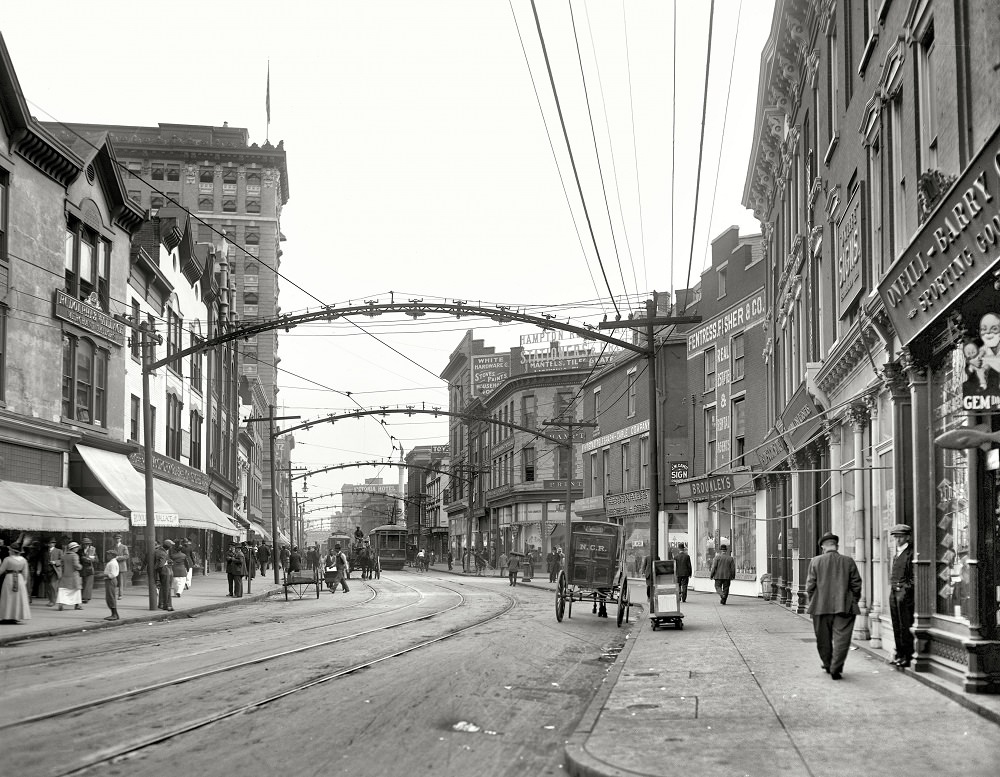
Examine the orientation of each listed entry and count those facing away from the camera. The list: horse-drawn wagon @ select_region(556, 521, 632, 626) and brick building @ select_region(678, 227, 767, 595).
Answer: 1

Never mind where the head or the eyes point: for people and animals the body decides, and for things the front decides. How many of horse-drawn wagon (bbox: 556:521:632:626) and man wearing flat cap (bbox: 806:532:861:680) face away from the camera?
2

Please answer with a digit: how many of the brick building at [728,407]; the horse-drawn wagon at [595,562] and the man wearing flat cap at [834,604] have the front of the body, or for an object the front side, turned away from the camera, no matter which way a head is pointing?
2

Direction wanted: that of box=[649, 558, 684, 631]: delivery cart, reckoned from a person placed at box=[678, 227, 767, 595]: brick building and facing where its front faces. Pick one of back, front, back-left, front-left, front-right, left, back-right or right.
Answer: front-left

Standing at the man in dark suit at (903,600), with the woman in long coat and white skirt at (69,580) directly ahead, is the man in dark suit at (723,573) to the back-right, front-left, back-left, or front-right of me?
front-right

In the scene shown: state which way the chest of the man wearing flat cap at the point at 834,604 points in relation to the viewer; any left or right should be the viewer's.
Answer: facing away from the viewer

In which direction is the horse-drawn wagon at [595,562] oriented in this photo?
away from the camera

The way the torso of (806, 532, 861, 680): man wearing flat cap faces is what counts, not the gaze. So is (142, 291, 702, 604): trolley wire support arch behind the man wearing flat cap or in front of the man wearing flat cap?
in front

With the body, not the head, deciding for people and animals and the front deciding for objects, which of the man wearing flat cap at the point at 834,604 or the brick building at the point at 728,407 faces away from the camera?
the man wearing flat cap

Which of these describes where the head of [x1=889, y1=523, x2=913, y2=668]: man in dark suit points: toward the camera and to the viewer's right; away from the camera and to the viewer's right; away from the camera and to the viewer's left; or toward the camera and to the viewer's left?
toward the camera and to the viewer's left

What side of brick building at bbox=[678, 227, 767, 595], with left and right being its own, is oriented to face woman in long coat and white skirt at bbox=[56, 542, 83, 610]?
front

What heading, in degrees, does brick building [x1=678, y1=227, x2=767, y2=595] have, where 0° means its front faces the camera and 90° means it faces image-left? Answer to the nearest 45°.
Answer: approximately 45°

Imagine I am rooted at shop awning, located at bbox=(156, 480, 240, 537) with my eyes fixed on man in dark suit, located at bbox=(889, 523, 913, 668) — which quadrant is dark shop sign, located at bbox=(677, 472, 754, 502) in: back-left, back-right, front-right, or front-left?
front-left

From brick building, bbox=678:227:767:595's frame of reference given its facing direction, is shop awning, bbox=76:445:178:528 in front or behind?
in front

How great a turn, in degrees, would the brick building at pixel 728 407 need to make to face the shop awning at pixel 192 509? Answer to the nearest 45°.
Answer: approximately 45° to its right
